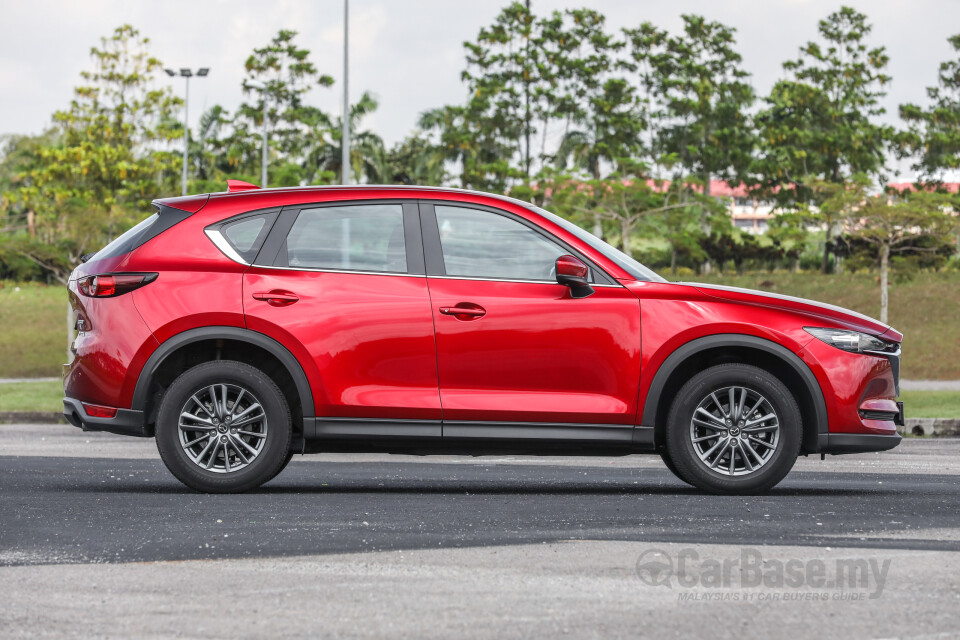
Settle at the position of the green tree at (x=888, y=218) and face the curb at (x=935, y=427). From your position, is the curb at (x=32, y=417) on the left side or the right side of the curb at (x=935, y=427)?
right

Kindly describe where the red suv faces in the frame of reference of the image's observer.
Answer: facing to the right of the viewer

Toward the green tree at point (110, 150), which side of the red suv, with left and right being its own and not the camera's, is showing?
left

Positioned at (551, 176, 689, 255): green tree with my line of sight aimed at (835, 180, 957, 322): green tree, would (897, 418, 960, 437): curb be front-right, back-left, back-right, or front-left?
front-right

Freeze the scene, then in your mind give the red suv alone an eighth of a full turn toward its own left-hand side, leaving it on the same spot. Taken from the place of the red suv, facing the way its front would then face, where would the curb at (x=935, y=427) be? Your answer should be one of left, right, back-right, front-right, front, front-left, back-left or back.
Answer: front

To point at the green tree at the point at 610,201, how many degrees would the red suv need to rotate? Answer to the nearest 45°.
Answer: approximately 90° to its left

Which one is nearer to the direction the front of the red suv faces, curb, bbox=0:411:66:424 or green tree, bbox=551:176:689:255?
the green tree

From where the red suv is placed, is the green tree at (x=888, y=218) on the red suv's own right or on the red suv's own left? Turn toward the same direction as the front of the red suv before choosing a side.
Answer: on the red suv's own left

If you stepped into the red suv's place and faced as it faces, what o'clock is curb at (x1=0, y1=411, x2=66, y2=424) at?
The curb is roughly at 8 o'clock from the red suv.

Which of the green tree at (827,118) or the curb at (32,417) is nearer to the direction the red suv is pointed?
the green tree
